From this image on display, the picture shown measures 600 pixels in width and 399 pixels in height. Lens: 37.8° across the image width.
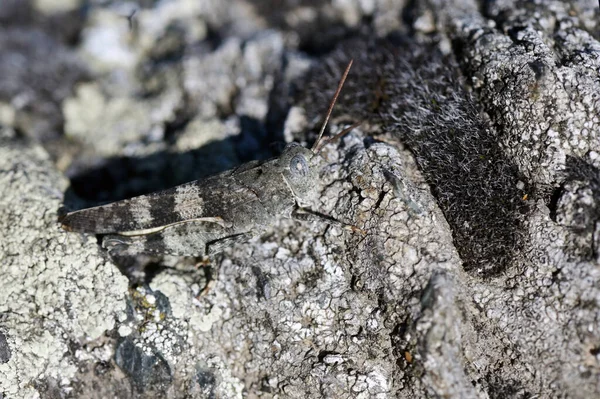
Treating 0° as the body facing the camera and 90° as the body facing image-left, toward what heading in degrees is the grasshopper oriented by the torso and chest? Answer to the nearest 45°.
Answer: approximately 270°
